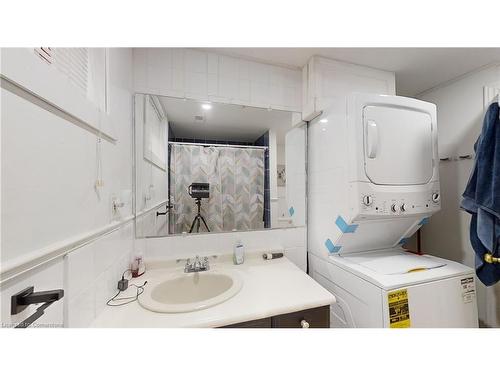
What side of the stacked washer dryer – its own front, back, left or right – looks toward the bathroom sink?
right

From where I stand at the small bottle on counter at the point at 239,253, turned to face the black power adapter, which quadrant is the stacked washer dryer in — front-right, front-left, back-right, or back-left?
back-left

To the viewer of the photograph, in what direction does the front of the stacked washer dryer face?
facing the viewer and to the right of the viewer

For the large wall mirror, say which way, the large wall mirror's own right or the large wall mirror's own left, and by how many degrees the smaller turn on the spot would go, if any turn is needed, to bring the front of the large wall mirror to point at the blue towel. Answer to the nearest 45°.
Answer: approximately 90° to the large wall mirror's own left

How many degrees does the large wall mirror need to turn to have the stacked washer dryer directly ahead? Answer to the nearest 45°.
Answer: approximately 45° to its left

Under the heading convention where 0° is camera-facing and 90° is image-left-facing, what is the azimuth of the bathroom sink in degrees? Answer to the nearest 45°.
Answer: approximately 0°

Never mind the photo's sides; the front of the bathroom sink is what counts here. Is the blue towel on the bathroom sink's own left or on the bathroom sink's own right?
on the bathroom sink's own left

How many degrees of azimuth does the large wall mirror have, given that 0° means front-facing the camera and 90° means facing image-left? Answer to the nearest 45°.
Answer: approximately 0°
